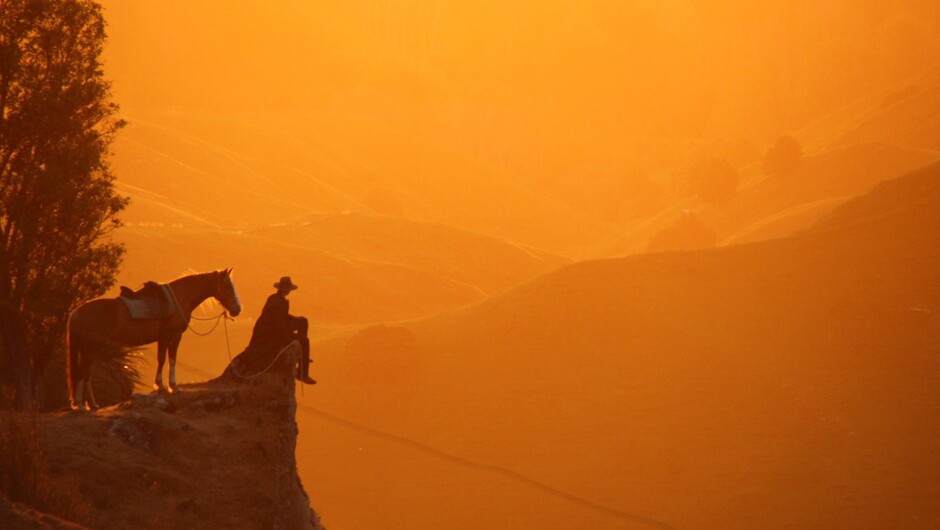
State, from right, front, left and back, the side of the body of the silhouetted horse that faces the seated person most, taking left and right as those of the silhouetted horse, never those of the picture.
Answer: front

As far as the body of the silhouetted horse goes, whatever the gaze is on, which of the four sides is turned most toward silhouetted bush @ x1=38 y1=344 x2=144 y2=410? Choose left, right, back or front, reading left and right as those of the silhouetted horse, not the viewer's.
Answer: left

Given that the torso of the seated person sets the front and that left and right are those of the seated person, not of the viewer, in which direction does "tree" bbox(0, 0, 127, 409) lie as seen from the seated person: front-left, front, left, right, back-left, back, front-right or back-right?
back-left

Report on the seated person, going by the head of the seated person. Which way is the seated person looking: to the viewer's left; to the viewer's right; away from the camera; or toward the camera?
to the viewer's right

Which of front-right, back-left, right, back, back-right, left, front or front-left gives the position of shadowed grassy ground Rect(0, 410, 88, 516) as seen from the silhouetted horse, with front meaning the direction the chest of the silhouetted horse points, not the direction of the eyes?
right

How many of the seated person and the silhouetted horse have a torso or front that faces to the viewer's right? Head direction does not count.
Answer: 2

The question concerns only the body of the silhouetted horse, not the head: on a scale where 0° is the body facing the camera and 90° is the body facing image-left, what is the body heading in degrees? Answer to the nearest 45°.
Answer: approximately 270°

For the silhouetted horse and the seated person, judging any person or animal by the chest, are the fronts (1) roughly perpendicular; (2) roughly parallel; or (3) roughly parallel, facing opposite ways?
roughly parallel

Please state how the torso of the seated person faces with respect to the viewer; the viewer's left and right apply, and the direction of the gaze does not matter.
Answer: facing to the right of the viewer

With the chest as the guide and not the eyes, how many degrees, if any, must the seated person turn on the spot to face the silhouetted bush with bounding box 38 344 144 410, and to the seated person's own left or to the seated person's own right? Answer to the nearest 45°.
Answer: approximately 135° to the seated person's own left

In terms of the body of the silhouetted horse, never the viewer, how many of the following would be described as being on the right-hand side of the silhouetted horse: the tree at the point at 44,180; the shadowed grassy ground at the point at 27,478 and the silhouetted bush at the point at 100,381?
1
